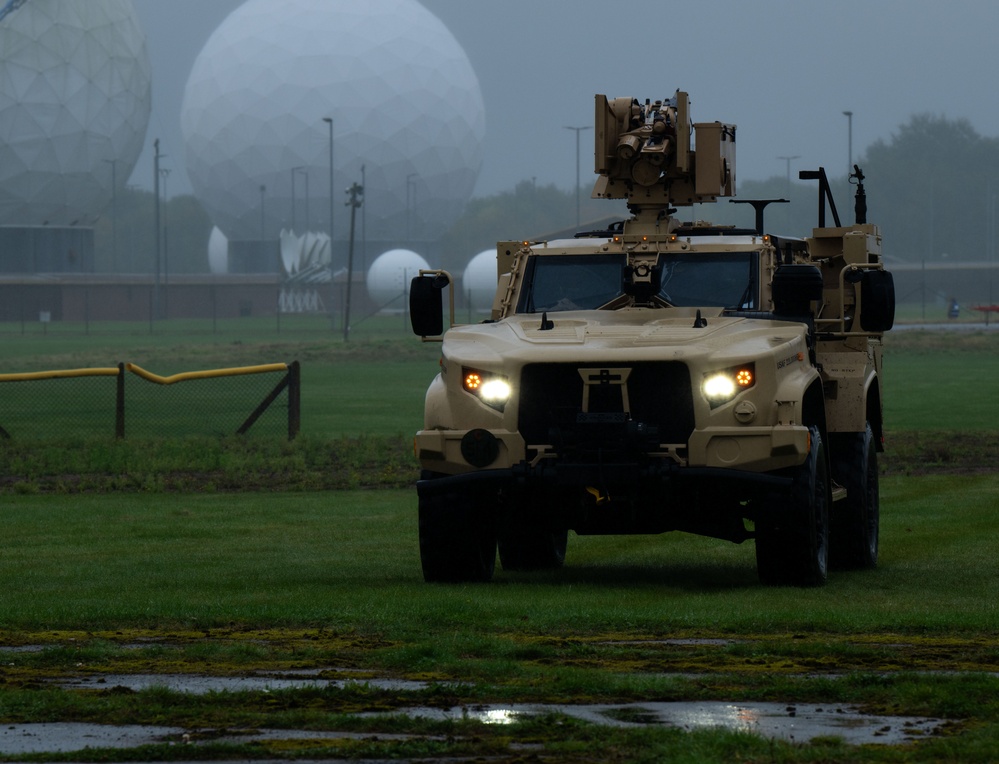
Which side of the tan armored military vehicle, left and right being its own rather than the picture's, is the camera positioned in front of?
front

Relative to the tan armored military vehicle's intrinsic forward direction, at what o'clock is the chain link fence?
The chain link fence is roughly at 5 o'clock from the tan armored military vehicle.
